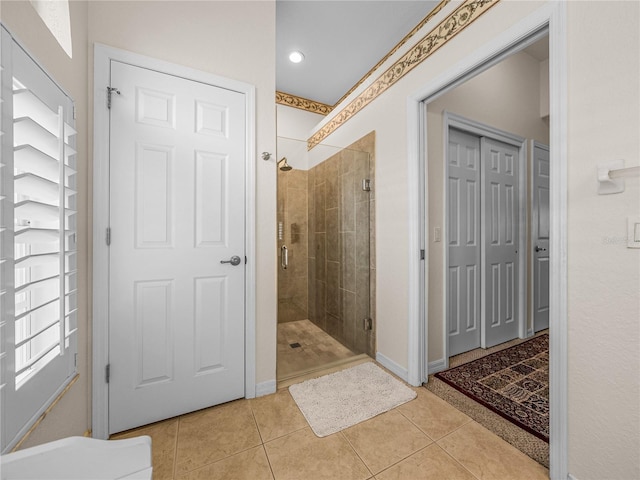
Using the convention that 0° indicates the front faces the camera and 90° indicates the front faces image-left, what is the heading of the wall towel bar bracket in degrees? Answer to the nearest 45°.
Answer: approximately 45°

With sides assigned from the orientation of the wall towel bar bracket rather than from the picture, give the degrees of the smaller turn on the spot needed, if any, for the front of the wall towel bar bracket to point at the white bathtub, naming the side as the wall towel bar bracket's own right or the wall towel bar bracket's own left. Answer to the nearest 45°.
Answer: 0° — it already faces it

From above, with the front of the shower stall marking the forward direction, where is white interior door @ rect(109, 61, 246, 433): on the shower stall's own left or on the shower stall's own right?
on the shower stall's own right

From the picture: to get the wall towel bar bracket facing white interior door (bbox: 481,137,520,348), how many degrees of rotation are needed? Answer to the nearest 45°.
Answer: approximately 90° to its right

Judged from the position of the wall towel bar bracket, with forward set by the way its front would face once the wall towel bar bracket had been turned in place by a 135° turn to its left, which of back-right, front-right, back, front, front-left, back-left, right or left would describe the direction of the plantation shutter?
back-right

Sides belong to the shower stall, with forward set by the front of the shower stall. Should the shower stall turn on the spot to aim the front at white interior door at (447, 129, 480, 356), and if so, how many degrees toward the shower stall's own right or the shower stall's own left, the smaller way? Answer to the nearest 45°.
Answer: approximately 45° to the shower stall's own left

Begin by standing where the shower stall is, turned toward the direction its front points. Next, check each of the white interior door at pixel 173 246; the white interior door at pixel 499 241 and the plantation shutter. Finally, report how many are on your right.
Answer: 2

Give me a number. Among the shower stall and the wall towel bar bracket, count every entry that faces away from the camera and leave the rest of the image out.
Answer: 0

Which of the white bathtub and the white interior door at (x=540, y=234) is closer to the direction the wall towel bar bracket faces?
the white bathtub

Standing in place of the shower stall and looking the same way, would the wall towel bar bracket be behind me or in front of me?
in front

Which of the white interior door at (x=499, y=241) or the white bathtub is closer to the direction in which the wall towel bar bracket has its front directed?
the white bathtub

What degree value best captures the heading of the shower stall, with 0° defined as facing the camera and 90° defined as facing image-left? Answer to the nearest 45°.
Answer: approximately 315°

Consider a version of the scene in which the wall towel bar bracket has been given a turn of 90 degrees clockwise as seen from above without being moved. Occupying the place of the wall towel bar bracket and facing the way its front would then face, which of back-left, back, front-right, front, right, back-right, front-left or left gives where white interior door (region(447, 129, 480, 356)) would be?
front
